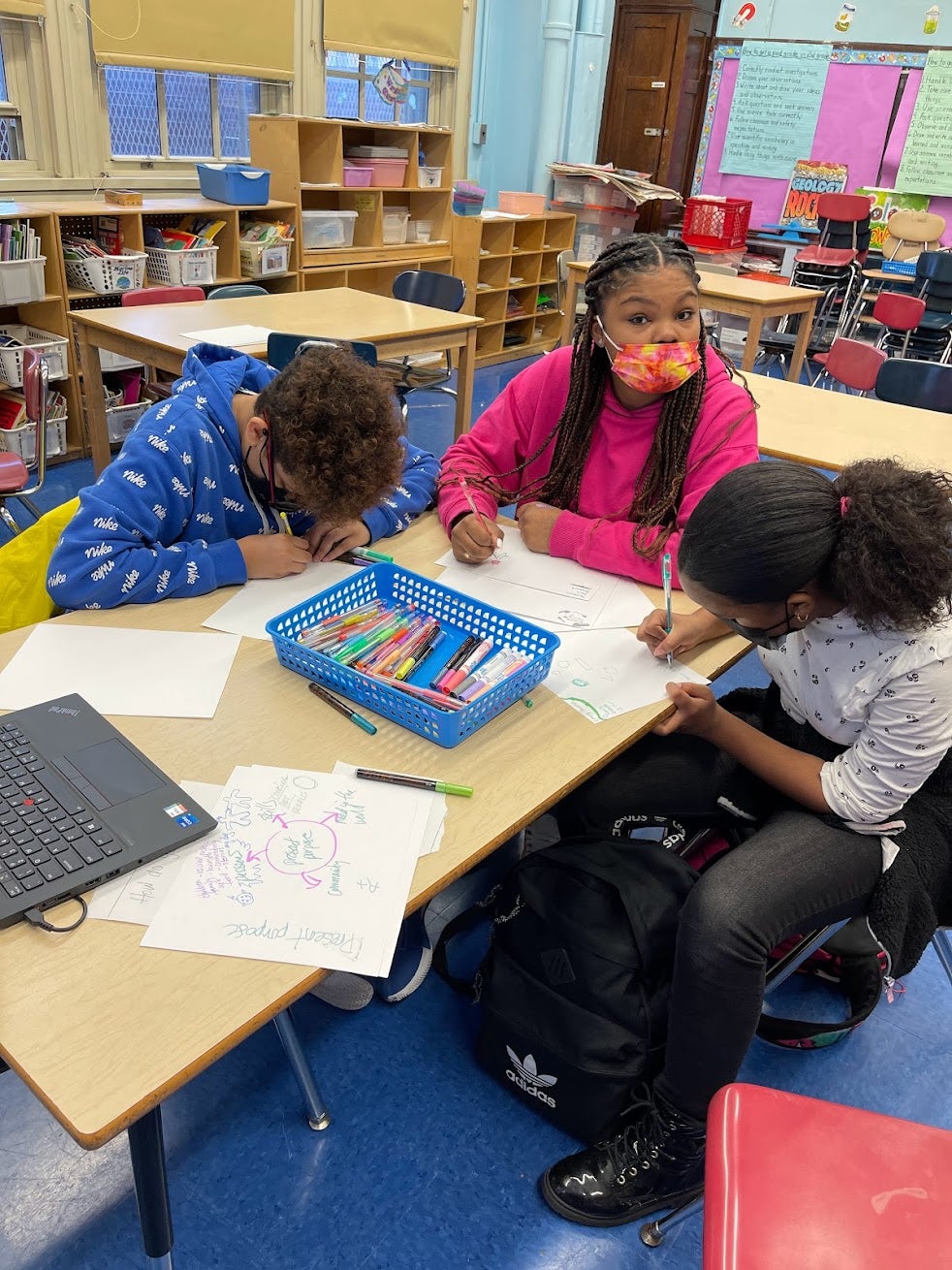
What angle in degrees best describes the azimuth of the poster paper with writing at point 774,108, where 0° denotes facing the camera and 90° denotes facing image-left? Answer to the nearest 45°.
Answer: approximately 0°

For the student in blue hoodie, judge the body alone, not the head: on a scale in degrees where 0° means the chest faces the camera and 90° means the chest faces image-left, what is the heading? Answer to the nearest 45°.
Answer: approximately 315°

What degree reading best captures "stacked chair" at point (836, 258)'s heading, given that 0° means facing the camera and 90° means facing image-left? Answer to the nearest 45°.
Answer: approximately 45°

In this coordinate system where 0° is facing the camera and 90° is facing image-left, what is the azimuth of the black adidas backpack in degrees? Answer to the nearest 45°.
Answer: approximately 45°

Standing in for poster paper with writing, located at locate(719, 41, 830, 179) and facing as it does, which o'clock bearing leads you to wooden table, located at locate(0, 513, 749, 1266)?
The wooden table is roughly at 12 o'clock from the poster paper with writing.

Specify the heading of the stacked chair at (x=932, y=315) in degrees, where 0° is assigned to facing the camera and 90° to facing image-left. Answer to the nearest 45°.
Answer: approximately 45°

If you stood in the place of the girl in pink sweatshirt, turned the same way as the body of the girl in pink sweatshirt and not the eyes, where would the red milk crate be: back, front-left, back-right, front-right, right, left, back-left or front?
back

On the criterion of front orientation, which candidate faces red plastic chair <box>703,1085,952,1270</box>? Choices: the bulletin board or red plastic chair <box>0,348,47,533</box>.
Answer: the bulletin board

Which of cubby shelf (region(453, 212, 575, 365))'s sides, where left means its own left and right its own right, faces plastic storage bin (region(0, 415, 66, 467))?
right

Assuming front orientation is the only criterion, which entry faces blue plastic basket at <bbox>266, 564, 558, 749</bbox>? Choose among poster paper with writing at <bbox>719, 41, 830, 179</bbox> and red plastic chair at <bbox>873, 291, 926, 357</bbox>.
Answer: the poster paper with writing

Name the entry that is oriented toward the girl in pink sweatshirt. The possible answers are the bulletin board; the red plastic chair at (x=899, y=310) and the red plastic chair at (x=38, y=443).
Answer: the bulletin board
